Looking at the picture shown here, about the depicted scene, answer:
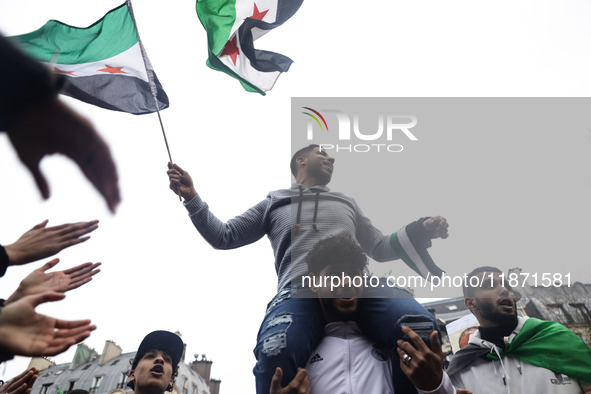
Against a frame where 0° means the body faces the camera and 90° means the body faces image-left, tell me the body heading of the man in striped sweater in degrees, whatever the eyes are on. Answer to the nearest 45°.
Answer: approximately 0°

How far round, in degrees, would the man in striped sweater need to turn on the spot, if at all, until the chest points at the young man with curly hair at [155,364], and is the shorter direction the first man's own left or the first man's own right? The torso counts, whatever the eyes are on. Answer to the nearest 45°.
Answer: approximately 135° to the first man's own right

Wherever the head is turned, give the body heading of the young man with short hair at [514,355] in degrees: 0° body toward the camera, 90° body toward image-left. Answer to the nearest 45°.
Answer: approximately 0°

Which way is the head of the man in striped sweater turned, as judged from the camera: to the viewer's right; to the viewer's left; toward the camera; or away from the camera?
to the viewer's right

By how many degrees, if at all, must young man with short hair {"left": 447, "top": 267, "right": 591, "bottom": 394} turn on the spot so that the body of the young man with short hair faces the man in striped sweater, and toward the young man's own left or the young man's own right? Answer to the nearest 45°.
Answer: approximately 45° to the young man's own right

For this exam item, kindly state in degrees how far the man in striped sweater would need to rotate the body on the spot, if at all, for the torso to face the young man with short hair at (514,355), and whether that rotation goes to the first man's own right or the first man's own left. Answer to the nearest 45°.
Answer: approximately 135° to the first man's own left

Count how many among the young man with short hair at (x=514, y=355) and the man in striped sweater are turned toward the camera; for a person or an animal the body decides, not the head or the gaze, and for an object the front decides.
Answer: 2
